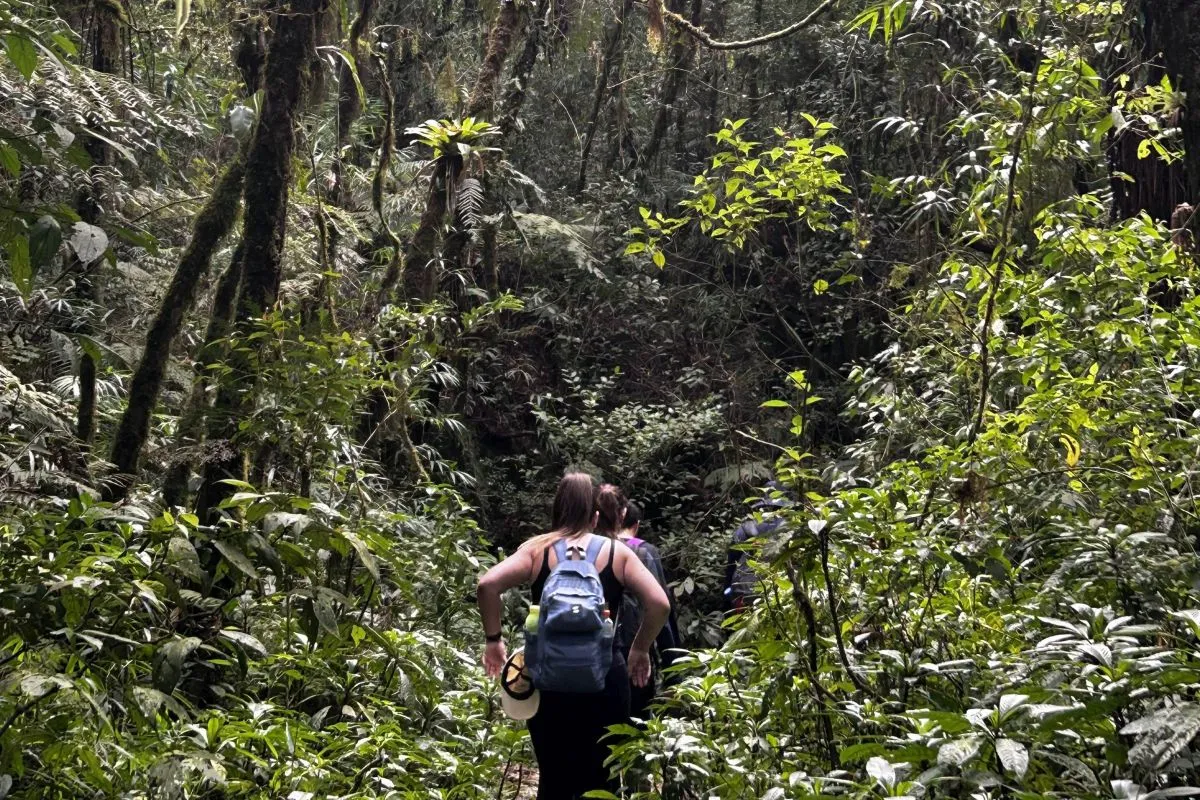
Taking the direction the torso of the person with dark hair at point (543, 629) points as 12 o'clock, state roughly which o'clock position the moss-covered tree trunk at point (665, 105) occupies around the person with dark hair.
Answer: The moss-covered tree trunk is roughly at 12 o'clock from the person with dark hair.

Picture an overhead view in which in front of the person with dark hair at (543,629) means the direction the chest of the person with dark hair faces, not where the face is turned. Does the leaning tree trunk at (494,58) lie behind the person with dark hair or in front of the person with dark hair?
in front

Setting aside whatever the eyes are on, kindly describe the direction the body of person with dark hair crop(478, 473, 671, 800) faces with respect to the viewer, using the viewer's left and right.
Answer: facing away from the viewer

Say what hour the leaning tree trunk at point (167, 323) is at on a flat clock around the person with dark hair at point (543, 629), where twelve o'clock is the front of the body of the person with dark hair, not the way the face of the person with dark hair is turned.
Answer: The leaning tree trunk is roughly at 10 o'clock from the person with dark hair.

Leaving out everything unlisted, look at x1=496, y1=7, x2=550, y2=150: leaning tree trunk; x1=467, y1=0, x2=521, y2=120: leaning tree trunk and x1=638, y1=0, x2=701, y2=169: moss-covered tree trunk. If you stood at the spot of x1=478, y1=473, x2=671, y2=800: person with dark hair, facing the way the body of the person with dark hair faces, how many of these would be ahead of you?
3

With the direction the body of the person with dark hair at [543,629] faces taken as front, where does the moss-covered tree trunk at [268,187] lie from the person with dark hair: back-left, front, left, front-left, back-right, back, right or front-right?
front-left

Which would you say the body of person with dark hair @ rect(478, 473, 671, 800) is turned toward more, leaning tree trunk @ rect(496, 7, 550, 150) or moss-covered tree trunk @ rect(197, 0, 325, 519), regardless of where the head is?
the leaning tree trunk

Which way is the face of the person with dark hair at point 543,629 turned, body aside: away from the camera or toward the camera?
away from the camera

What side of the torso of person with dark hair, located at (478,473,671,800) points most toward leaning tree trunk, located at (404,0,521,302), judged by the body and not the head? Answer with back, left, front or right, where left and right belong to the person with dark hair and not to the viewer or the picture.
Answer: front
